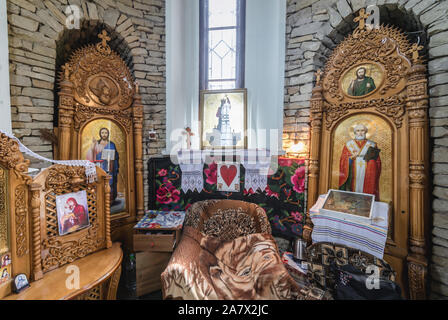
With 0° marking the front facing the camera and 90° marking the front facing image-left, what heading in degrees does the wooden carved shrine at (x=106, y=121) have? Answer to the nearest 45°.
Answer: approximately 315°
